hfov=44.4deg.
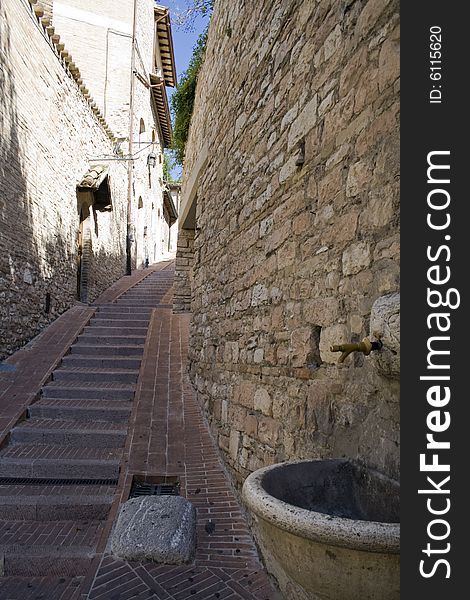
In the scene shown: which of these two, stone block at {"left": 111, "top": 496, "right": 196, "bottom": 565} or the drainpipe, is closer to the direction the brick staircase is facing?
the stone block

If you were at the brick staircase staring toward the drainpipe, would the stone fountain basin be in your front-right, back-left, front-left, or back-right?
back-right

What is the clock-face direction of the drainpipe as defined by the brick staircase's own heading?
The drainpipe is roughly at 6 o'clock from the brick staircase.

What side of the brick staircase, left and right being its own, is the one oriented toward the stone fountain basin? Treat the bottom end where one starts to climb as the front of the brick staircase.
front

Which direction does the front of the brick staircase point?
toward the camera

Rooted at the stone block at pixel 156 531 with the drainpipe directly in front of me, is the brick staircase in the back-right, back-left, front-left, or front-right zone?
front-left

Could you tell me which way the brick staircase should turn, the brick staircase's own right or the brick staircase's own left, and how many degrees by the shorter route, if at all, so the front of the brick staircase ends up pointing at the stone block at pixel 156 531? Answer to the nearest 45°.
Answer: approximately 45° to the brick staircase's own left
